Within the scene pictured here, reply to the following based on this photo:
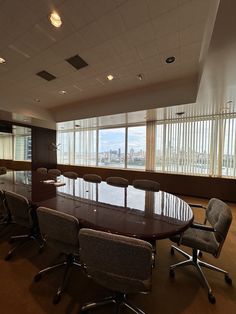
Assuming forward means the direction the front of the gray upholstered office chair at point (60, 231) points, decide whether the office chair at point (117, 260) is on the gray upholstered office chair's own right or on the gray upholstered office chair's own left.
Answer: on the gray upholstered office chair's own right

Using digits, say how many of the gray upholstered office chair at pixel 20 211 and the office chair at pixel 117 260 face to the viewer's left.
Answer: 0

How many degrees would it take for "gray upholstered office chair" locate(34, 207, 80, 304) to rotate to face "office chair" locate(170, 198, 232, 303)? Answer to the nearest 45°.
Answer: approximately 45° to its right

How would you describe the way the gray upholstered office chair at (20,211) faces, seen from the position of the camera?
facing away from the viewer and to the right of the viewer

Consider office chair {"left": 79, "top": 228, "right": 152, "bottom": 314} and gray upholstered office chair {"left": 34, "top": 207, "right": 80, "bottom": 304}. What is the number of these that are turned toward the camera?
0

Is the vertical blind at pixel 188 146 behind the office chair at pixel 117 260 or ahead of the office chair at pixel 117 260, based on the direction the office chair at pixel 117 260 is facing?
ahead

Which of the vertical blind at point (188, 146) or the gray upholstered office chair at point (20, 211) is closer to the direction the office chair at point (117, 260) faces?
the vertical blind

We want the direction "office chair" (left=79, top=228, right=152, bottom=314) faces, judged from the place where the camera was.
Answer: facing away from the viewer and to the right of the viewer

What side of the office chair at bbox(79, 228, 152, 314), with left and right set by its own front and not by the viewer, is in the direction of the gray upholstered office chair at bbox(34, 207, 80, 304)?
left

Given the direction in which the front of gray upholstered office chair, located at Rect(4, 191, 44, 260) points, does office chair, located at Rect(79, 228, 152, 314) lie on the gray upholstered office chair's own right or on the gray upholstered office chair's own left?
on the gray upholstered office chair's own right

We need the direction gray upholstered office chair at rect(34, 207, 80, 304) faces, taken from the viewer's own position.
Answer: facing away from the viewer and to the right of the viewer

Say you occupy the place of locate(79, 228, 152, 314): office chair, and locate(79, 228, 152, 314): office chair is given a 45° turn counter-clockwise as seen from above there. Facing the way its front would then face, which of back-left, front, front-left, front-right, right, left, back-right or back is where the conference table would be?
front
